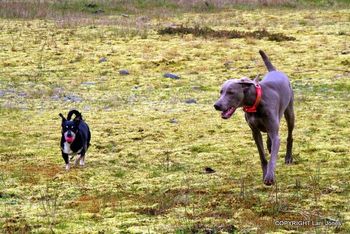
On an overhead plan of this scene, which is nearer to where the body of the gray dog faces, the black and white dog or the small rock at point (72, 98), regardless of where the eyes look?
the black and white dog

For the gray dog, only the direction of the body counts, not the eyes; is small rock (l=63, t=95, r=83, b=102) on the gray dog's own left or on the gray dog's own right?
on the gray dog's own right

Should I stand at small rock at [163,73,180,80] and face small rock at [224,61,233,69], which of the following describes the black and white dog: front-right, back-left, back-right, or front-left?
back-right

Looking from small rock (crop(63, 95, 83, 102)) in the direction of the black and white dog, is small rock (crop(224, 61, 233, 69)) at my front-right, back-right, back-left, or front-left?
back-left

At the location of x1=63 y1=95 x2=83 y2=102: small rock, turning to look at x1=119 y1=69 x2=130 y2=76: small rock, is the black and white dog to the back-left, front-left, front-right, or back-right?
back-right

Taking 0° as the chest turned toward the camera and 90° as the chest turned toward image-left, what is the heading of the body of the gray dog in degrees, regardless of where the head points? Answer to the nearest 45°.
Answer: approximately 45°

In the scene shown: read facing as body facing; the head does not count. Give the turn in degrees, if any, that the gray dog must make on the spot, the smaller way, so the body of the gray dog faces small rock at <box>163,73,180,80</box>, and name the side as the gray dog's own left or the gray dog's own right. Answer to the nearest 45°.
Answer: approximately 135° to the gray dog's own right
